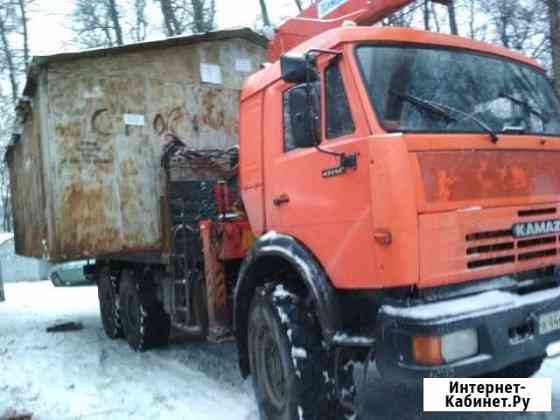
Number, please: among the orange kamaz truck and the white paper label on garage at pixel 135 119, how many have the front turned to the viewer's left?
0

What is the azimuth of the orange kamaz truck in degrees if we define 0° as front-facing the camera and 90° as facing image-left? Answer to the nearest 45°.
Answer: approximately 315°

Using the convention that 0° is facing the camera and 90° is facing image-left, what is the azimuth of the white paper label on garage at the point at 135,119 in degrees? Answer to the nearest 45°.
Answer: approximately 0°

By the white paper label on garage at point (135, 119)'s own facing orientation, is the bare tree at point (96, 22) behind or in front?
behind

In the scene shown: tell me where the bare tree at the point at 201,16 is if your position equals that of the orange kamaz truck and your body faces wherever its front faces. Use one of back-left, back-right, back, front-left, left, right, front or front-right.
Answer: back-left

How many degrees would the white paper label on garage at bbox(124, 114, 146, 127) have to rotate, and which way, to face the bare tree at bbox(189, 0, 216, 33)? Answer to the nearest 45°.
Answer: approximately 180°

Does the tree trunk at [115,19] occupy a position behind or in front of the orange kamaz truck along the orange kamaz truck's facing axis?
behind

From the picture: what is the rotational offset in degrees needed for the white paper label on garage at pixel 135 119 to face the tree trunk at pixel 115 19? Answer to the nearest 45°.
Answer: approximately 180°

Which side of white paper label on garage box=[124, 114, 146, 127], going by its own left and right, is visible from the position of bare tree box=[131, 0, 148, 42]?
back

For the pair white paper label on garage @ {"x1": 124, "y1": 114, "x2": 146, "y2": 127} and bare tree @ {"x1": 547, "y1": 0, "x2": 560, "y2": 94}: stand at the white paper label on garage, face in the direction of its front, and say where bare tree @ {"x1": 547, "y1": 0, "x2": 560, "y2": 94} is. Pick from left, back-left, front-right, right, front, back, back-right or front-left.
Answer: left
